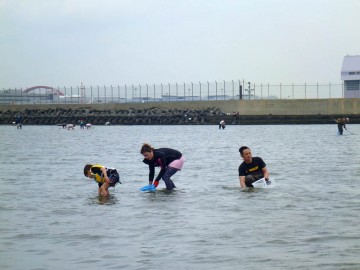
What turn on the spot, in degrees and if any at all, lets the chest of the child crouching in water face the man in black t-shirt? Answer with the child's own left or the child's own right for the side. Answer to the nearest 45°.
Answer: approximately 180°

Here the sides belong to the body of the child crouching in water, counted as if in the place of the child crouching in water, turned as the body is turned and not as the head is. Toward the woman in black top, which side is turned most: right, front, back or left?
back

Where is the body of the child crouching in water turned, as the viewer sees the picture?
to the viewer's left
